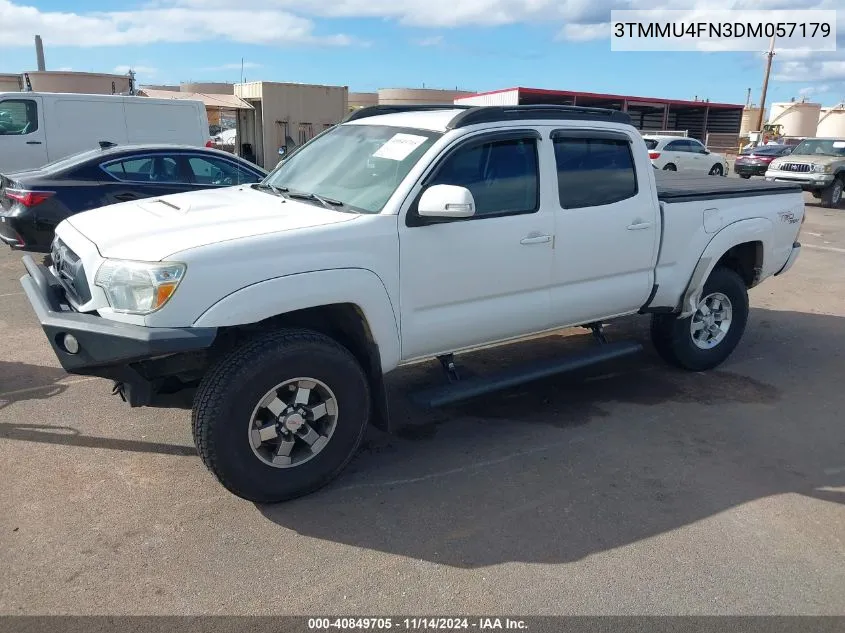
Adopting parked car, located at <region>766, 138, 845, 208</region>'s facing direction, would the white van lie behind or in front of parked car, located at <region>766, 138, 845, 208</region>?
in front

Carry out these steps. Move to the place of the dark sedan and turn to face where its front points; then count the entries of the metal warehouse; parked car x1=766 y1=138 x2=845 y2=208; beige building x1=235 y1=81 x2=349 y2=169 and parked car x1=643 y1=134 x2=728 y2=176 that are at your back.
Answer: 0

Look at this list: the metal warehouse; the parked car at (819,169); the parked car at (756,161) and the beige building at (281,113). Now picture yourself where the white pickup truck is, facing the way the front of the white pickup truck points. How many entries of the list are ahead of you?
0

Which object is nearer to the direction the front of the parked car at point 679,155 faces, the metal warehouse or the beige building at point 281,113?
the metal warehouse

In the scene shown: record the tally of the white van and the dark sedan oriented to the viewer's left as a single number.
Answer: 1

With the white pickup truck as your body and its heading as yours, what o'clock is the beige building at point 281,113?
The beige building is roughly at 4 o'clock from the white pickup truck.

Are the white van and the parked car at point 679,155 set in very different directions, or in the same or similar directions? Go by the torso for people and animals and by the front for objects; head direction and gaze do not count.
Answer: very different directions

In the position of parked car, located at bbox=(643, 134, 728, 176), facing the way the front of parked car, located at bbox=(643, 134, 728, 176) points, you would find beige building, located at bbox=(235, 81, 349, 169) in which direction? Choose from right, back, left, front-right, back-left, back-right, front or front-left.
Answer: back-left

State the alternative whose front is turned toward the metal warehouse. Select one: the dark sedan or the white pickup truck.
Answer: the dark sedan

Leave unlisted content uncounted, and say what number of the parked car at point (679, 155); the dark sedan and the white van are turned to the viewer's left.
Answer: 1

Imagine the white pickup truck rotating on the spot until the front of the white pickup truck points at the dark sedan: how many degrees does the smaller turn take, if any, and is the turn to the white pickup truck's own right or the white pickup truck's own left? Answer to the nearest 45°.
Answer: approximately 90° to the white pickup truck's own right

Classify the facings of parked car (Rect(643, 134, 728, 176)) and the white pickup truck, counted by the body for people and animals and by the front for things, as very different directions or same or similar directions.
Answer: very different directions

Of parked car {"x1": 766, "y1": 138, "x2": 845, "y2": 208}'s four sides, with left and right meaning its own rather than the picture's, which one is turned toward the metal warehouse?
right

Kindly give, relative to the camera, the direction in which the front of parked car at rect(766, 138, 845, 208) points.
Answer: facing the viewer and to the left of the viewer

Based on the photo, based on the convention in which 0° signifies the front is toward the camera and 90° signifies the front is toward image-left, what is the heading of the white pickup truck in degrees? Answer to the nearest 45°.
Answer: approximately 45°

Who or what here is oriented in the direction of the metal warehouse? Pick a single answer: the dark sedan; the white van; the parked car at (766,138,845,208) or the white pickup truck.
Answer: the dark sedan

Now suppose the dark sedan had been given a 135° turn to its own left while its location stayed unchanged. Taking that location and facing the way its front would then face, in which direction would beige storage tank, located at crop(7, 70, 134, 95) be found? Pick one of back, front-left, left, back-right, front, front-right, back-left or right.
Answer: right

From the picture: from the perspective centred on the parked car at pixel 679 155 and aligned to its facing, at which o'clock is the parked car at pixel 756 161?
the parked car at pixel 756 161 is roughly at 12 o'clock from the parked car at pixel 679 155.

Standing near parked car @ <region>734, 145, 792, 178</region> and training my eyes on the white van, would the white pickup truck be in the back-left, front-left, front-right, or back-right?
front-left

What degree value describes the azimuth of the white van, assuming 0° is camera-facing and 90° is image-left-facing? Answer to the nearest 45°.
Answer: approximately 90°

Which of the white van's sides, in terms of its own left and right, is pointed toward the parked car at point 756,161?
back

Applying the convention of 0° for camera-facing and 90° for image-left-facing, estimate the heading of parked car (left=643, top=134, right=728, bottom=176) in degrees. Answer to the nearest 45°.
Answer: approximately 225°

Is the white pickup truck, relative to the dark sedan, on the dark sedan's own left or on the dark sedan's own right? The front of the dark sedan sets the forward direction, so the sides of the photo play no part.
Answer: on the dark sedan's own right
